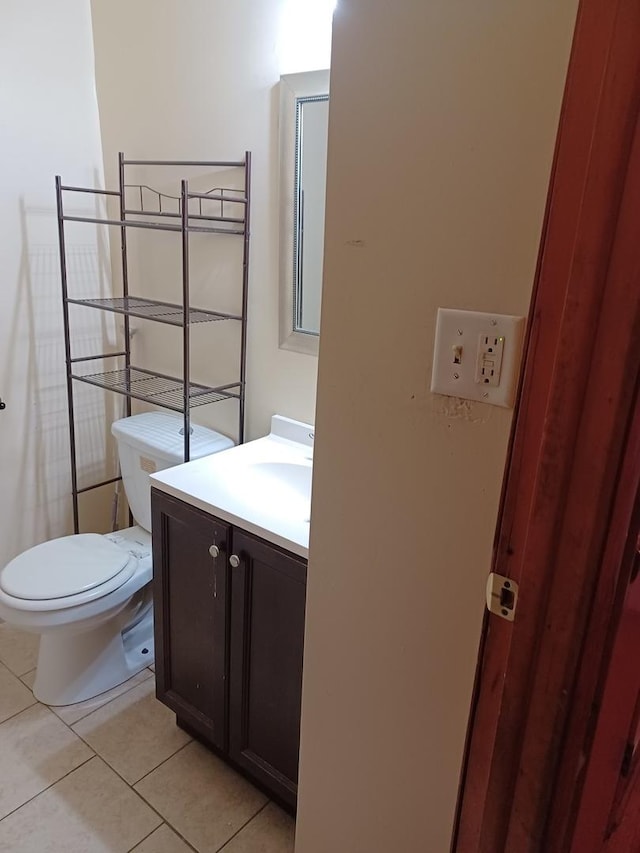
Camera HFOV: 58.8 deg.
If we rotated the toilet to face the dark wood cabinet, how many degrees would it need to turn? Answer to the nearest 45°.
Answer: approximately 90° to its left

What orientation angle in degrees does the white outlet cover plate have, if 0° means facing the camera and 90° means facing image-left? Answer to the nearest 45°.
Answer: approximately 0°

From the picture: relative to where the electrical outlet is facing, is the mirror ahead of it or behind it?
behind

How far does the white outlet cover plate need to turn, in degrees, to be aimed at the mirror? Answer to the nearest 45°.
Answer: approximately 135° to its right
